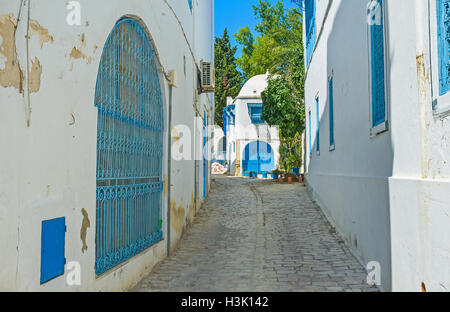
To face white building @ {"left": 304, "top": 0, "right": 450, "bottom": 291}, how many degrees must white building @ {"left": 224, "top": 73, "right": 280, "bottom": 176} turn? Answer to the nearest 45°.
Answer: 0° — it already faces it

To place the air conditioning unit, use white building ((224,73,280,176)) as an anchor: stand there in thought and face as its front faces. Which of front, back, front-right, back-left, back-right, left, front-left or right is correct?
front

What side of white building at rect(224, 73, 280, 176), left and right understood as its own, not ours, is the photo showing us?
front

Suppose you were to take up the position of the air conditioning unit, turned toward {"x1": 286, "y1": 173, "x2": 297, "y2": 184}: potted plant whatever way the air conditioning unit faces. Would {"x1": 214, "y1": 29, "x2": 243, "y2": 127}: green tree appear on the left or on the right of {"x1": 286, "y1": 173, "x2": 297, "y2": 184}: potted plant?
left

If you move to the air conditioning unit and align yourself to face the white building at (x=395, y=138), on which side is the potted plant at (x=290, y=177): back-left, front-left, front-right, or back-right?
back-left

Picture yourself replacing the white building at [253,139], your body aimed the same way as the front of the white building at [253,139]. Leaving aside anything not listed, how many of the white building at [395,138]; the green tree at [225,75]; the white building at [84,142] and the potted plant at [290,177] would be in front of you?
3

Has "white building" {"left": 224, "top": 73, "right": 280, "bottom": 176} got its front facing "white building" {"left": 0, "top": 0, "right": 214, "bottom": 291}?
yes

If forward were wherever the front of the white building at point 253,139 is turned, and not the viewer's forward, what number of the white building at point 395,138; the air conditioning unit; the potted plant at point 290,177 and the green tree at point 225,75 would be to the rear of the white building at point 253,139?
1

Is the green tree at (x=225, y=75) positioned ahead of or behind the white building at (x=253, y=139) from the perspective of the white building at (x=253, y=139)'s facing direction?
behind

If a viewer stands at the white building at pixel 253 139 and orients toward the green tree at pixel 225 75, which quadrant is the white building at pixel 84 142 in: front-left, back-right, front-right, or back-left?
back-left

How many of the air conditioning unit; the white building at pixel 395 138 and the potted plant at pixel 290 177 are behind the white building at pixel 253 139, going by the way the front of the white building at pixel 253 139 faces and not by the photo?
0

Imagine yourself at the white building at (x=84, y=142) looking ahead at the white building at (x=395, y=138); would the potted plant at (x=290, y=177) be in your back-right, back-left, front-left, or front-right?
front-left
